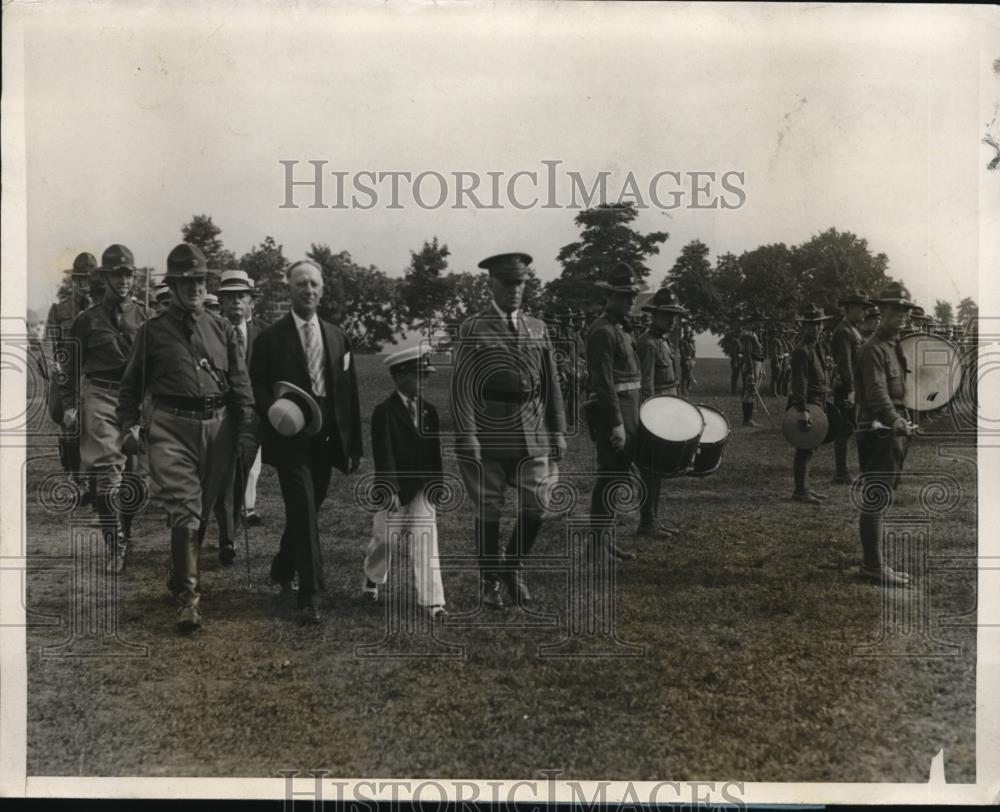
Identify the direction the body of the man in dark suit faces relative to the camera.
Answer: toward the camera

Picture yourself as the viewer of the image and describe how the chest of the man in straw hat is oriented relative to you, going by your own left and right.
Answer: facing the viewer

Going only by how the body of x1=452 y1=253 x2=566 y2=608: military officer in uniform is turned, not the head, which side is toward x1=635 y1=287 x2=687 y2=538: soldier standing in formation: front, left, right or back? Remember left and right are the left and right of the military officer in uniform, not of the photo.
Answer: back

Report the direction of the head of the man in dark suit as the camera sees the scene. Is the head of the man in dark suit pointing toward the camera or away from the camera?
toward the camera

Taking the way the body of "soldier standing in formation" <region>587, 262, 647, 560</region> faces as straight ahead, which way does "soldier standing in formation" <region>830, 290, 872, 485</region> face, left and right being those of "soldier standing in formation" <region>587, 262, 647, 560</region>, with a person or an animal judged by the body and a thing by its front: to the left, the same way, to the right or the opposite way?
the same way

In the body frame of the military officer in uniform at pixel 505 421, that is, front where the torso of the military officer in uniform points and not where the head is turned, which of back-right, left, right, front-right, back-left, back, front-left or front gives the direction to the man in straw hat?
right

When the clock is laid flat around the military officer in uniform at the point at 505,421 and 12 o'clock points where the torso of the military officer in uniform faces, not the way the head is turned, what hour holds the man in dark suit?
The man in dark suit is roughly at 3 o'clock from the military officer in uniform.

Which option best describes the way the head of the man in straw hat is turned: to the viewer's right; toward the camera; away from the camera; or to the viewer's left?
toward the camera

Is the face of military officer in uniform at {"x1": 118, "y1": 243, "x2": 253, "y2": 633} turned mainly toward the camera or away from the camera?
toward the camera
